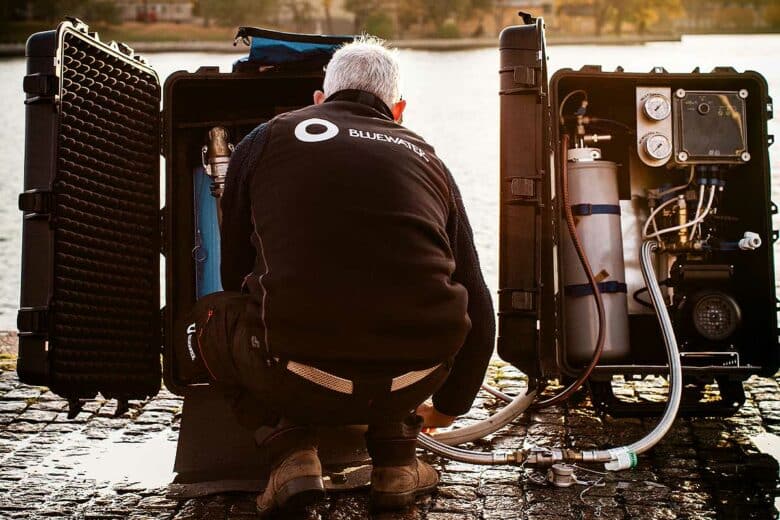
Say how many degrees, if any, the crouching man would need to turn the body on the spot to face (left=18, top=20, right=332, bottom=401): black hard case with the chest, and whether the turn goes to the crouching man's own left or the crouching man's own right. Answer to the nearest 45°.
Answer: approximately 45° to the crouching man's own left

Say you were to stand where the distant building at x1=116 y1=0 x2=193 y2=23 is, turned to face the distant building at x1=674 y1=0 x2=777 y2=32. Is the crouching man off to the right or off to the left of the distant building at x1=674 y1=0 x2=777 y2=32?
right

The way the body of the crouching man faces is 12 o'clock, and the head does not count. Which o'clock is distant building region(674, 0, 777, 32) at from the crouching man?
The distant building is roughly at 1 o'clock from the crouching man.

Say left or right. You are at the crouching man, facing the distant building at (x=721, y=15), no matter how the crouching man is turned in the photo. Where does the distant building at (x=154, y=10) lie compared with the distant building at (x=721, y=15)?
left

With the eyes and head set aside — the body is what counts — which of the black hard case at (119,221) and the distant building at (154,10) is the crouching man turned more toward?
the distant building

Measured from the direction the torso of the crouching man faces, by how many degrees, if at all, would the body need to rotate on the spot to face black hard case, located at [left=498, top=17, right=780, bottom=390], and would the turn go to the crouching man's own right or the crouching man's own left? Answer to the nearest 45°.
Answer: approximately 45° to the crouching man's own right

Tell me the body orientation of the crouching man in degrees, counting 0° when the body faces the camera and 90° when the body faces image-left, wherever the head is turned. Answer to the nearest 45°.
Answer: approximately 180°

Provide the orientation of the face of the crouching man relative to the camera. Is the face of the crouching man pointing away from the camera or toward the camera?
away from the camera
